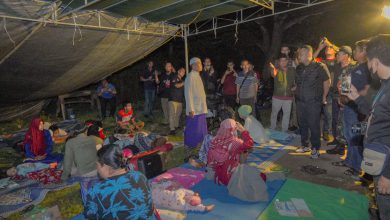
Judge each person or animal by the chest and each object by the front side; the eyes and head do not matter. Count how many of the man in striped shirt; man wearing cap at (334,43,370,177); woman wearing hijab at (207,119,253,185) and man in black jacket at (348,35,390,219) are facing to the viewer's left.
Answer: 2

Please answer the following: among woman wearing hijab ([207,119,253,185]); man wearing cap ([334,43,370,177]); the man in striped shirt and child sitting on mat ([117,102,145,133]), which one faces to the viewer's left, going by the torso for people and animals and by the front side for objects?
the man wearing cap

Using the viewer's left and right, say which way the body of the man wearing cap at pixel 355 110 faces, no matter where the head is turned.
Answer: facing to the left of the viewer

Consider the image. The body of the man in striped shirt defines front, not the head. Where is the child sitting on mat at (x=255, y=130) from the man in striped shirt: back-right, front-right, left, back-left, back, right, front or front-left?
front

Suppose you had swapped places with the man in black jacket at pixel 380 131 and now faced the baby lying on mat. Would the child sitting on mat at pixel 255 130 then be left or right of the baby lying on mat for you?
right

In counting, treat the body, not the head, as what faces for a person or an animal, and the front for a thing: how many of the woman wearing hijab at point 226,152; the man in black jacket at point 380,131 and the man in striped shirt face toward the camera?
1

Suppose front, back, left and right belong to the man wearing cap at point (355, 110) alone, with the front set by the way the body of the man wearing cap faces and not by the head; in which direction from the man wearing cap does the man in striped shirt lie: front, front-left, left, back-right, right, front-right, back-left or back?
front-right

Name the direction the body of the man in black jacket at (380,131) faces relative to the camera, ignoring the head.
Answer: to the viewer's left

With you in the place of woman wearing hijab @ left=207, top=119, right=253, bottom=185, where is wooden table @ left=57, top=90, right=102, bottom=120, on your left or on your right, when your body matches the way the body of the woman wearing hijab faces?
on your left

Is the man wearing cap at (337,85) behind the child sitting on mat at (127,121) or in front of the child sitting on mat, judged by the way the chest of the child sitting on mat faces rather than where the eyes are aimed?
in front

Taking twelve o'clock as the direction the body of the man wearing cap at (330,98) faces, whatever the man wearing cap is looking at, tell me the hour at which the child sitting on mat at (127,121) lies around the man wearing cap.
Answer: The child sitting on mat is roughly at 1 o'clock from the man wearing cap.

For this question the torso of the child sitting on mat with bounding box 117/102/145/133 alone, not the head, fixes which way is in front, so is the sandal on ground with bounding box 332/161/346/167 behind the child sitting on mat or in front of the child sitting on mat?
in front

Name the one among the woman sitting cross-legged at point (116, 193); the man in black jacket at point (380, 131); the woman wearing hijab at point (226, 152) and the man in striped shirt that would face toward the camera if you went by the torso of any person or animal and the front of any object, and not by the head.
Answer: the man in striped shirt

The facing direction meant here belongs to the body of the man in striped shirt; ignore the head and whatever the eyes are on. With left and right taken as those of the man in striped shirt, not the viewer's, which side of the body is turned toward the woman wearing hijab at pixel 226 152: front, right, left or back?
front
